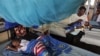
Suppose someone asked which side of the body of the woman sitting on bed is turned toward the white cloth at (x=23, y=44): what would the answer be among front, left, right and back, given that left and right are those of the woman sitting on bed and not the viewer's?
front

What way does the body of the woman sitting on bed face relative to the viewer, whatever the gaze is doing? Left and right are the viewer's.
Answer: facing the viewer and to the left of the viewer

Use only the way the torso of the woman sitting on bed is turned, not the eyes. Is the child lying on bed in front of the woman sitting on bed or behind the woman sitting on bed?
in front

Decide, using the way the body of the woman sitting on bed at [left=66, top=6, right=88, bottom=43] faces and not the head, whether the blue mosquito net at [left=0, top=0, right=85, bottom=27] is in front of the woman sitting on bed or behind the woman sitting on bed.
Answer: in front
